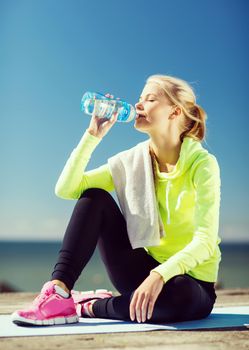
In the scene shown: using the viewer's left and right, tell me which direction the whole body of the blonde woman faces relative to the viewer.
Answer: facing the viewer and to the left of the viewer

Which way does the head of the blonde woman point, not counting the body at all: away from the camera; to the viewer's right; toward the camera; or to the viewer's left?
to the viewer's left
